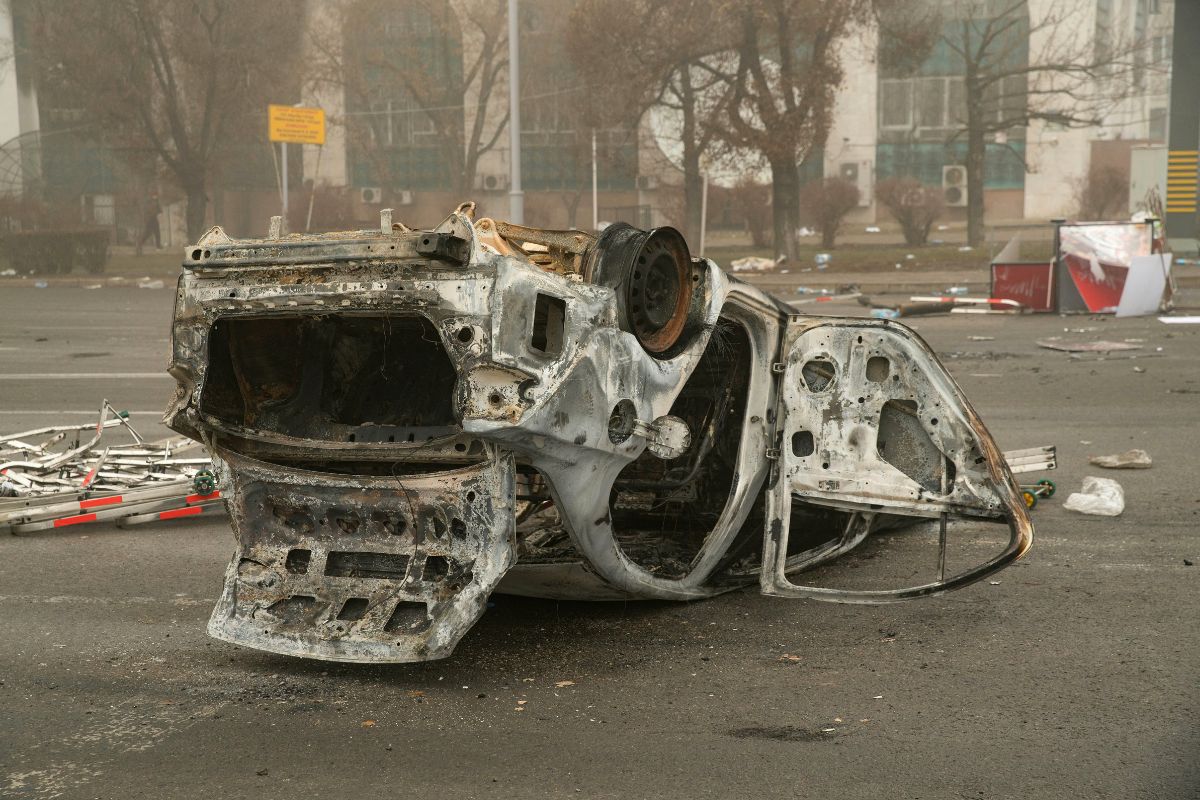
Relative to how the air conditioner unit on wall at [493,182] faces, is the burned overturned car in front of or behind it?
in front

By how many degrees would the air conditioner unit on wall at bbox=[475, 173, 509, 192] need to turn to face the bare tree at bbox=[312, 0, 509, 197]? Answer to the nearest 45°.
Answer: approximately 45° to its right

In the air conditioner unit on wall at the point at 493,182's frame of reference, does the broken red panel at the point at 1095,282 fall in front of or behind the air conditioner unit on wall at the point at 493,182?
in front

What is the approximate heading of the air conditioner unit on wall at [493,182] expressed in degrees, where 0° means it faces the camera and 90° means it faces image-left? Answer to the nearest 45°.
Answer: approximately 0°

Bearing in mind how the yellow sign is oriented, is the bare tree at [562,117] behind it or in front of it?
behind

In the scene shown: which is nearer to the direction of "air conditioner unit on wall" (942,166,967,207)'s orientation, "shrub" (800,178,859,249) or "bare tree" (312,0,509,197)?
the shrub

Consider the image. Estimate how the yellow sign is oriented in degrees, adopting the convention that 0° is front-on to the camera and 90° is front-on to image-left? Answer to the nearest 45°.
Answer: approximately 0°

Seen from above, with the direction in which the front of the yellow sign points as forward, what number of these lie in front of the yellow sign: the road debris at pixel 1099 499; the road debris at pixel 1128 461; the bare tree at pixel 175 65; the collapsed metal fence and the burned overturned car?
4

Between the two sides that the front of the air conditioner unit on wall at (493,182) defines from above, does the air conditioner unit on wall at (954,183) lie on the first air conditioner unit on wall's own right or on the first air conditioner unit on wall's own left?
on the first air conditioner unit on wall's own left

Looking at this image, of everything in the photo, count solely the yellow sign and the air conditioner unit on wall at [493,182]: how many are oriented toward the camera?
2
